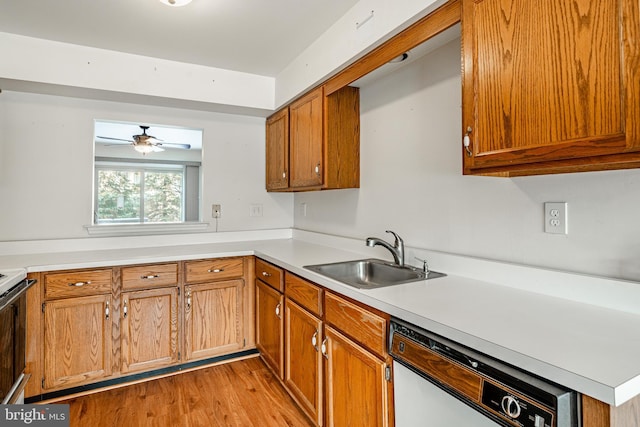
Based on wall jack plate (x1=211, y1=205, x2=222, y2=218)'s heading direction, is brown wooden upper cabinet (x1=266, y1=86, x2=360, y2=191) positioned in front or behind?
in front

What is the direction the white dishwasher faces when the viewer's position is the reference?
facing the viewer and to the left of the viewer

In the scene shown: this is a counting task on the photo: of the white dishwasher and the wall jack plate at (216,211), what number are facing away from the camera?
0

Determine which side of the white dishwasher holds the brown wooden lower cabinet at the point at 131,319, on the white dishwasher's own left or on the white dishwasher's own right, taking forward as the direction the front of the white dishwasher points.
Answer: on the white dishwasher's own right

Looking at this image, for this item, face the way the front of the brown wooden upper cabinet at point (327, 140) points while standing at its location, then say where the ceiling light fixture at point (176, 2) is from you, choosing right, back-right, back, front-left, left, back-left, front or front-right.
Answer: front

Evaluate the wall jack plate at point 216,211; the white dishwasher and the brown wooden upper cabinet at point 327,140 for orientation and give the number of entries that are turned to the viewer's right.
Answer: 0

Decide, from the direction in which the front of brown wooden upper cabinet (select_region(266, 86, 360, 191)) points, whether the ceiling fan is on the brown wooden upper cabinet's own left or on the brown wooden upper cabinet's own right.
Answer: on the brown wooden upper cabinet's own right

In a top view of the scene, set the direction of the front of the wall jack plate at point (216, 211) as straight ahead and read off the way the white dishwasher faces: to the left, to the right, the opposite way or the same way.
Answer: to the right

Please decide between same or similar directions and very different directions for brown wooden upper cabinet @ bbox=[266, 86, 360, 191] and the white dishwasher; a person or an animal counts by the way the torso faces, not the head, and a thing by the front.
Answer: same or similar directions

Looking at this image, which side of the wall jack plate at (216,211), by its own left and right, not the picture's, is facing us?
front
